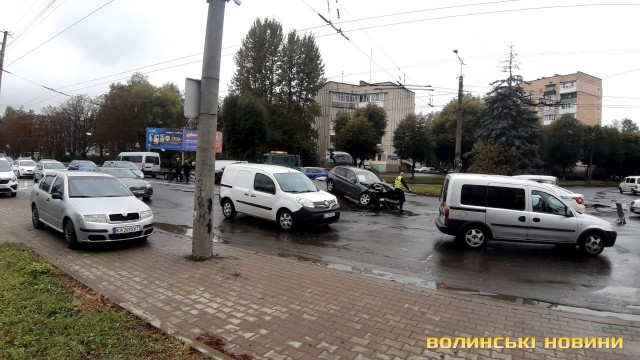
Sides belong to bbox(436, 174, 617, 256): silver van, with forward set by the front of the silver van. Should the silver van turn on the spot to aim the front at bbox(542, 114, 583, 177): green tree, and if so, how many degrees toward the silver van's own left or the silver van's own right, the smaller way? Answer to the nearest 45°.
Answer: approximately 90° to the silver van's own left

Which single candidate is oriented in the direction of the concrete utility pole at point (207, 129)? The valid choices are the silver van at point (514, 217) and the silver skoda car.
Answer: the silver skoda car

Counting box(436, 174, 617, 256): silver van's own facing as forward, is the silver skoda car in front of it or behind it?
behind

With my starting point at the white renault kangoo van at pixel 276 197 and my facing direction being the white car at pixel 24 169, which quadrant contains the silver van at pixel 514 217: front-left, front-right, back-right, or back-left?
back-right

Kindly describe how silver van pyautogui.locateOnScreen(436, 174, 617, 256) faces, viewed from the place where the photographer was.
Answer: facing to the right of the viewer

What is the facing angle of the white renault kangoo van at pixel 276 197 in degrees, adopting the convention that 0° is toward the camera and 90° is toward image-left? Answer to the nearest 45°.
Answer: approximately 315°
